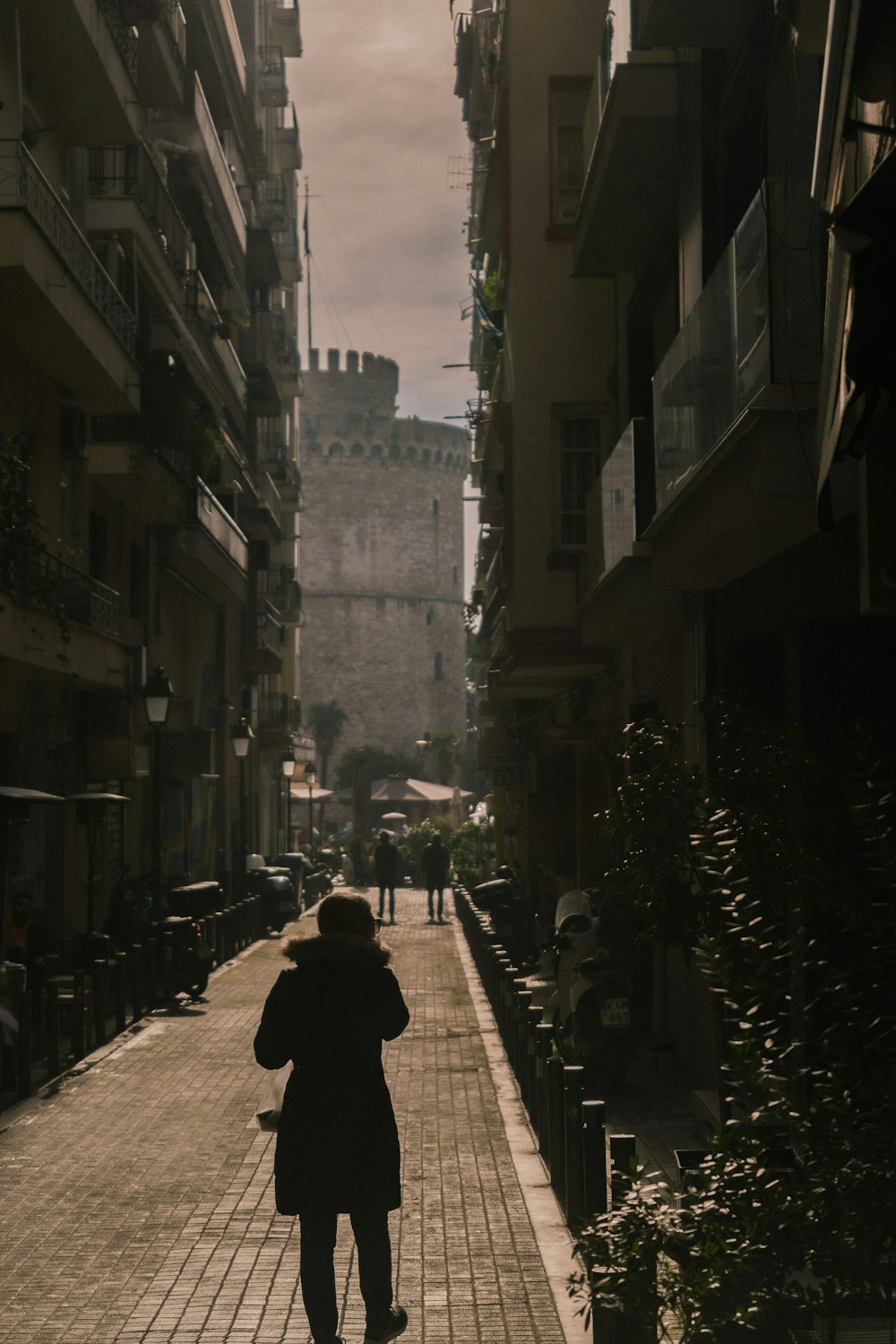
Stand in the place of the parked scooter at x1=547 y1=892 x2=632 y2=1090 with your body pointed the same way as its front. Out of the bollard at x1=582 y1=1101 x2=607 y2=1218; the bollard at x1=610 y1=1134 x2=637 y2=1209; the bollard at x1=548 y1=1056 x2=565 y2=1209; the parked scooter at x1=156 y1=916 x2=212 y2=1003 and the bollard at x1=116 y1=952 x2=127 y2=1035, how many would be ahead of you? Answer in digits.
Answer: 2

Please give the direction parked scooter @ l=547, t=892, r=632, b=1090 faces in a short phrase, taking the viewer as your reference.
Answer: facing away from the viewer and to the left of the viewer

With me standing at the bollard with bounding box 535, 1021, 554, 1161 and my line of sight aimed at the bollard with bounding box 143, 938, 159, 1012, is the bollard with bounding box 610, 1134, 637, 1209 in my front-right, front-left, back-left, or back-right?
back-left

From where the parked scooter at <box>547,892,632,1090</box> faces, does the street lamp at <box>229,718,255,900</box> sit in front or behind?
in front
